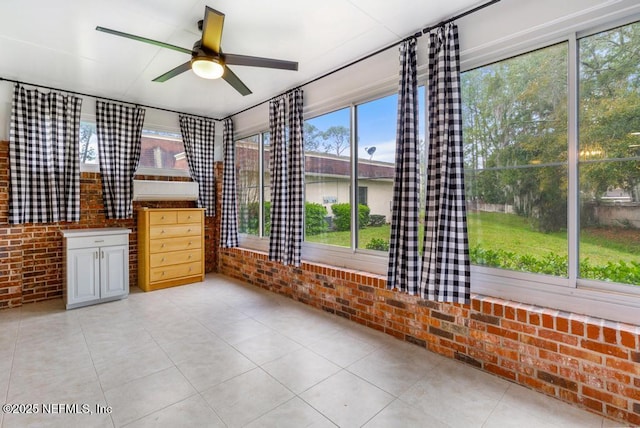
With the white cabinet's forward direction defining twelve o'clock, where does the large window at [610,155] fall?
The large window is roughly at 11 o'clock from the white cabinet.

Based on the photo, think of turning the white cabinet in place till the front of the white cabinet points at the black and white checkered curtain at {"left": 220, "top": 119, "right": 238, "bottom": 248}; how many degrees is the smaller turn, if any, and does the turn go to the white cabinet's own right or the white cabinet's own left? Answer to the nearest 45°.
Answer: approximately 90° to the white cabinet's own left

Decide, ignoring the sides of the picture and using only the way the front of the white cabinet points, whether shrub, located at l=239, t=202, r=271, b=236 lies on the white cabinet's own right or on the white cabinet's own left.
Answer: on the white cabinet's own left

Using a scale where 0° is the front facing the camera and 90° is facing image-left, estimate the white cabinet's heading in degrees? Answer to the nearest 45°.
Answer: approximately 0°

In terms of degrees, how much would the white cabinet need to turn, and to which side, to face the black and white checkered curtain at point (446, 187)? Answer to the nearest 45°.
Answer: approximately 45° to its left

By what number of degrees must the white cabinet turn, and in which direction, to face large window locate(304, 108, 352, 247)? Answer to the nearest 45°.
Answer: approximately 45° to its left

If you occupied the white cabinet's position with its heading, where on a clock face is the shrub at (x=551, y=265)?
The shrub is roughly at 11 o'clock from the white cabinet.

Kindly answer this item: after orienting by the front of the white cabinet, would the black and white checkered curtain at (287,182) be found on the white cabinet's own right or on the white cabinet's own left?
on the white cabinet's own left

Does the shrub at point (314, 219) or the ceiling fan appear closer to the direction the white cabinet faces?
the ceiling fan
